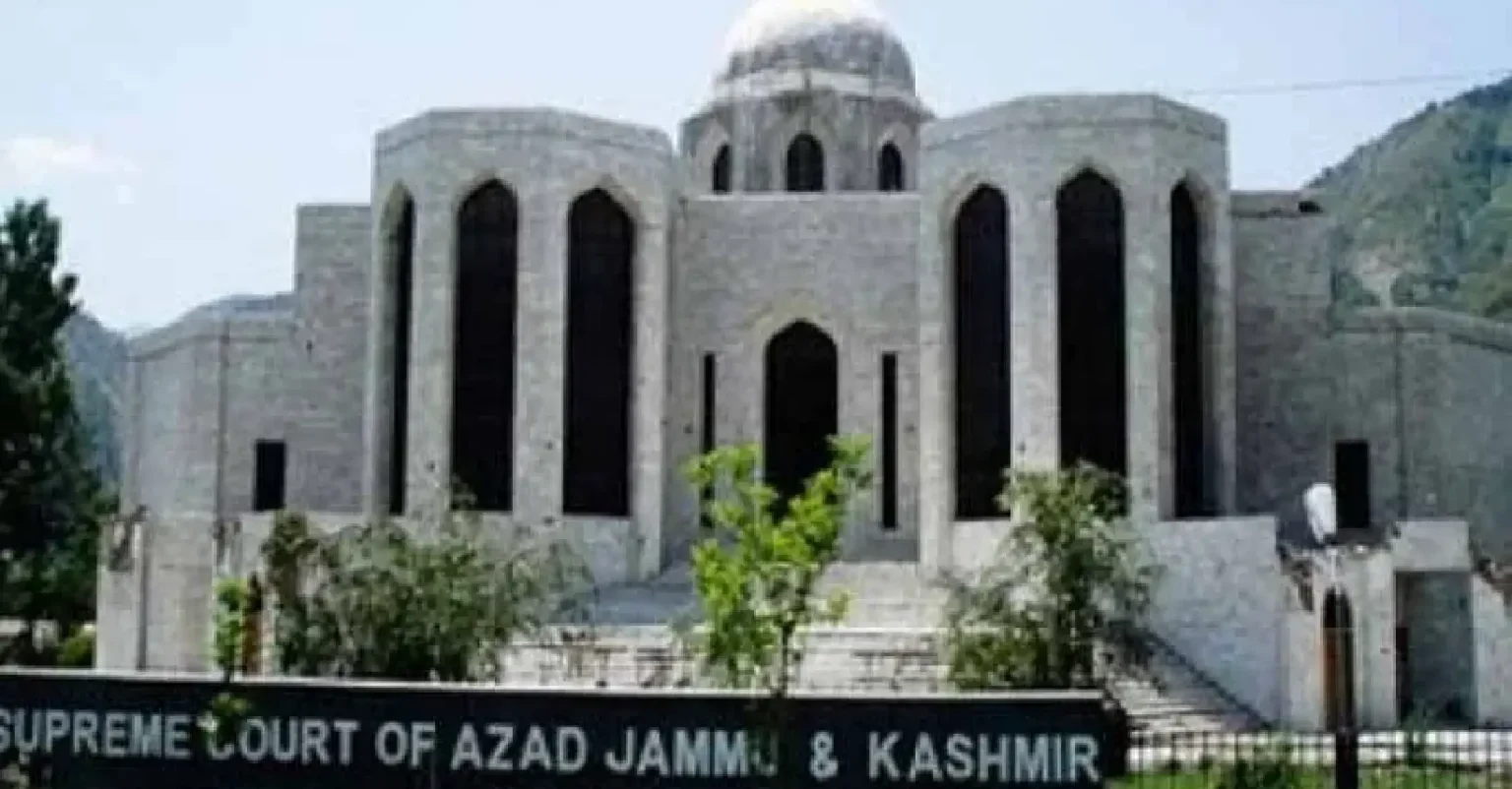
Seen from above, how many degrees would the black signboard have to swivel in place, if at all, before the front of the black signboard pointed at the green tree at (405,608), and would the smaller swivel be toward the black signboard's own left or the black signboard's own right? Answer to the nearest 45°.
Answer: approximately 180°

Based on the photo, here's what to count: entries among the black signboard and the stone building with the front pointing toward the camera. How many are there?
2

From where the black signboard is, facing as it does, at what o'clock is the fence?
The fence is roughly at 8 o'clock from the black signboard.

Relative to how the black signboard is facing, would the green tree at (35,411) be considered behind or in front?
behind

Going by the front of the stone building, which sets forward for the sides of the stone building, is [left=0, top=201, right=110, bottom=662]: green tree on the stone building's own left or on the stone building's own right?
on the stone building's own right

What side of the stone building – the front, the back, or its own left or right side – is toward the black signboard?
front

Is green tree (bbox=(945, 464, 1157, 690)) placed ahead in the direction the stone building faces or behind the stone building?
ahead

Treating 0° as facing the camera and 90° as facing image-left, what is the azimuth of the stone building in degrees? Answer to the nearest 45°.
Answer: approximately 0°

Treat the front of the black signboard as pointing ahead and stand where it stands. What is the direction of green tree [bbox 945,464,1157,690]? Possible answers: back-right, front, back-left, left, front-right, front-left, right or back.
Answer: back-left

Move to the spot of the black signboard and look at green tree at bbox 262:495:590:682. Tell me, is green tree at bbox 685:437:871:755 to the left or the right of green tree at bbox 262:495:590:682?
right

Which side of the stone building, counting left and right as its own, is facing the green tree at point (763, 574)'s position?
front
